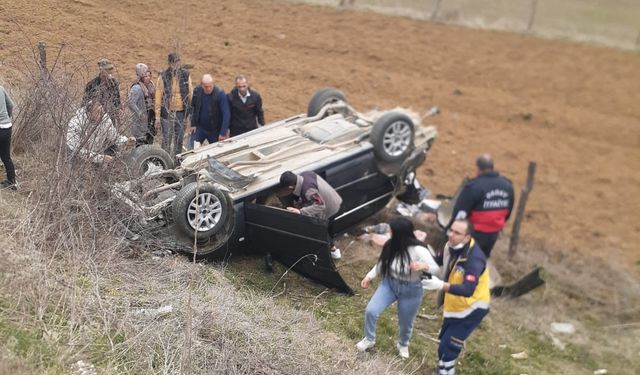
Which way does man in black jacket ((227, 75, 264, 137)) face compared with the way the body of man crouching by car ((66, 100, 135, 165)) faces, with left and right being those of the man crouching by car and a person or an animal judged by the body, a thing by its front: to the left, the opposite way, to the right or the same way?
to the right

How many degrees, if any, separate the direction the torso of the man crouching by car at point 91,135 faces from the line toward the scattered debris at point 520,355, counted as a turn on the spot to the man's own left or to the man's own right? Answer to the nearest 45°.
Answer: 0° — they already face it

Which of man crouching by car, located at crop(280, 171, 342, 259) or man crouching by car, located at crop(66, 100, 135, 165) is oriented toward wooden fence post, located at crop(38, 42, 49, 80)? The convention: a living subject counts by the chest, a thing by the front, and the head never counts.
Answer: man crouching by car, located at crop(280, 171, 342, 259)

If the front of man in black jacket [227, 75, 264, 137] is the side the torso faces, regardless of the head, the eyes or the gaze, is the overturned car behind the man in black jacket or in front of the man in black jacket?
in front

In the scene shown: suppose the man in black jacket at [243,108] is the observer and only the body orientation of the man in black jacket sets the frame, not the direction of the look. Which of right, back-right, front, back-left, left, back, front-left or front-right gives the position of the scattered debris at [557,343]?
front-left

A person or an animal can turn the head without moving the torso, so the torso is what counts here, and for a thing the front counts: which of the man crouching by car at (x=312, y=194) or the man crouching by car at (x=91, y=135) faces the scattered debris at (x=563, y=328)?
the man crouching by car at (x=91, y=135)

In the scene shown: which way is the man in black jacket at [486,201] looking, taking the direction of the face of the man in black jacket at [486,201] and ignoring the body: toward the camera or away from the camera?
away from the camera

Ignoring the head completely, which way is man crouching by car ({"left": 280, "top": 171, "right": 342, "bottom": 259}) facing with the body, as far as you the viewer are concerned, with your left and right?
facing to the left of the viewer

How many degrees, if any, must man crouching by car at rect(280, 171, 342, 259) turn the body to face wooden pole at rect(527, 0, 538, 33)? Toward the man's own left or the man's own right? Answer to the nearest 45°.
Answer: approximately 135° to the man's own right

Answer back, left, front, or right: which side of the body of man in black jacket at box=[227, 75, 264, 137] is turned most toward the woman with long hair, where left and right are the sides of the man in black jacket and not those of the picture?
front

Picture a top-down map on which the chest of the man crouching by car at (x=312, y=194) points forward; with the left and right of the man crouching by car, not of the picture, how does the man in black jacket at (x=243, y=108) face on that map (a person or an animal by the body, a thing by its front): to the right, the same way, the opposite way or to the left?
to the left

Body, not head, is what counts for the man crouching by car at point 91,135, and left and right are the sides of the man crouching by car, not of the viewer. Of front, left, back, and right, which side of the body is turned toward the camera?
right

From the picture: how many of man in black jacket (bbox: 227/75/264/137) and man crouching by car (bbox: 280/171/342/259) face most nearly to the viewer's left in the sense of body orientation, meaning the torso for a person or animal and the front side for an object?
1

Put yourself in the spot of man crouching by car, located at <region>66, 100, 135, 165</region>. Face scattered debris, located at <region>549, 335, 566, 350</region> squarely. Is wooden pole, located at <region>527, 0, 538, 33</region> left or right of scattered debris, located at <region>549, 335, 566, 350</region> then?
left
